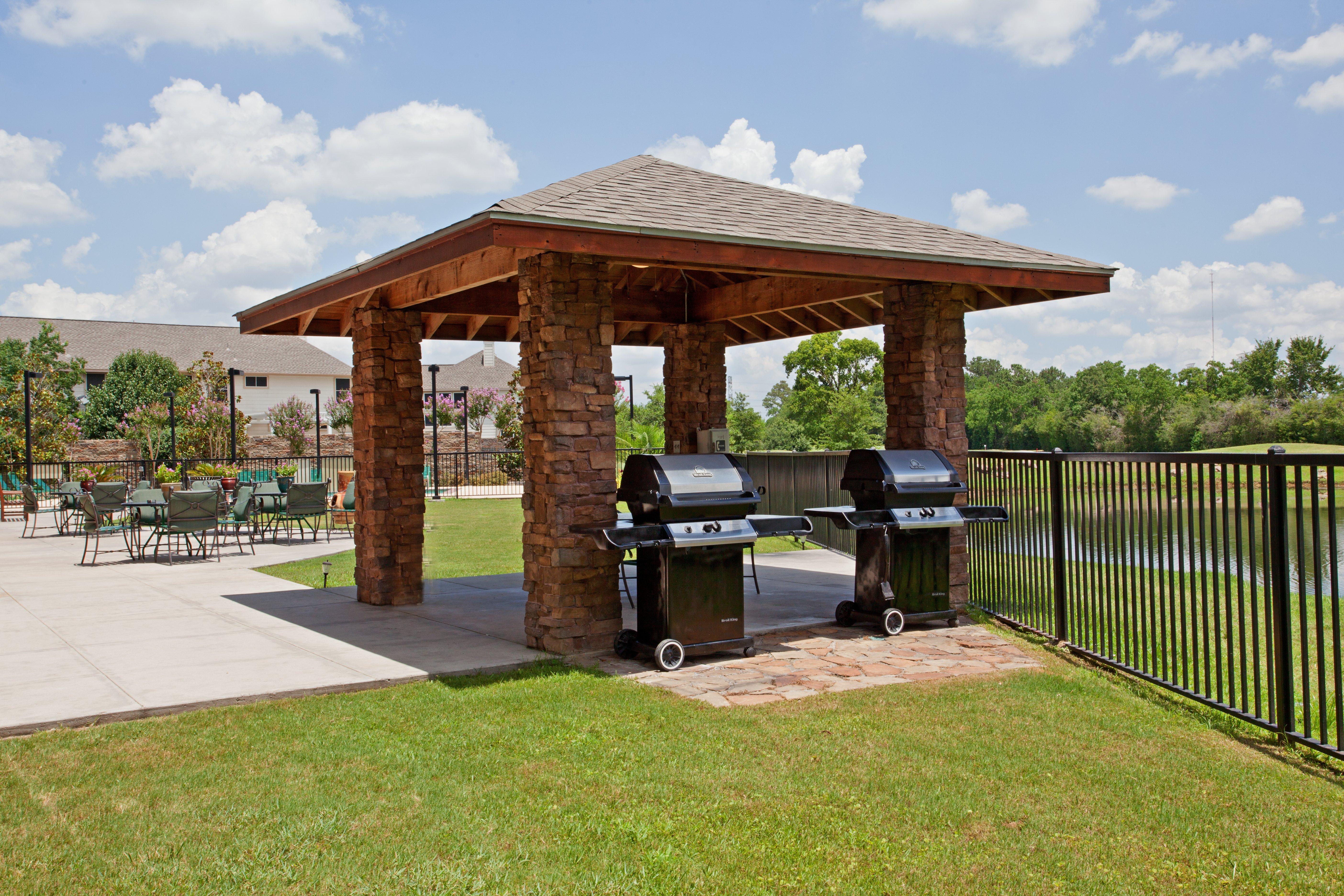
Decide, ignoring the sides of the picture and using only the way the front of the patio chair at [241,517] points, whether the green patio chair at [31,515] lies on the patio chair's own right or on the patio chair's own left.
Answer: on the patio chair's own right

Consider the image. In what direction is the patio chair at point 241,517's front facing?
to the viewer's left

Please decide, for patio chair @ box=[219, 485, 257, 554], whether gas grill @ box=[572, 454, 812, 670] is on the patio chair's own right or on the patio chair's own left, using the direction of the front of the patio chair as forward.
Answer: on the patio chair's own left

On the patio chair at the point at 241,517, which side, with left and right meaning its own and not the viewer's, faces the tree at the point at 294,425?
right

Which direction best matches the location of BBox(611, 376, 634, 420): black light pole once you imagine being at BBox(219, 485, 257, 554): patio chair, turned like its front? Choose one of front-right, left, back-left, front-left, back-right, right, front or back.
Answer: back-right

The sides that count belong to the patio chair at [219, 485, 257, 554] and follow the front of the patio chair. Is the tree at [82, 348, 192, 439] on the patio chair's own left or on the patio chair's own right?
on the patio chair's own right

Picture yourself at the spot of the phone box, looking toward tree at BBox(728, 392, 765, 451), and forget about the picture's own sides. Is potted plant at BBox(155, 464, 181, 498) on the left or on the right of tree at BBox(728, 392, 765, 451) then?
left
